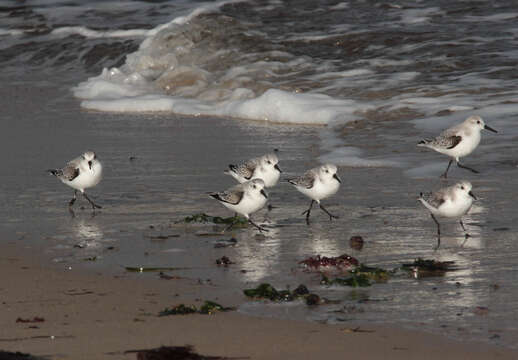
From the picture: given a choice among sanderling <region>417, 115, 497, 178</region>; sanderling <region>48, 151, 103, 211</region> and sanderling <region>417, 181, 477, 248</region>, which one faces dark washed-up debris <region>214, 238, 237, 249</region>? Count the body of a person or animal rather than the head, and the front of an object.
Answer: sanderling <region>48, 151, 103, 211</region>

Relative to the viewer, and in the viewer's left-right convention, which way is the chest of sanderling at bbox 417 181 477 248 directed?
facing to the right of the viewer

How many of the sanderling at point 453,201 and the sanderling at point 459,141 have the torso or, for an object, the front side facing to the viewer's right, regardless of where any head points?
2

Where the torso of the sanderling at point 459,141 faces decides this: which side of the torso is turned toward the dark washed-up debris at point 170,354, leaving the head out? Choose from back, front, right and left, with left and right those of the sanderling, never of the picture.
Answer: right

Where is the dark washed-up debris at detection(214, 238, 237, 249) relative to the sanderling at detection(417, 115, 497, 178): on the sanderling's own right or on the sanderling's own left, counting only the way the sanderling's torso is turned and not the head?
on the sanderling's own right

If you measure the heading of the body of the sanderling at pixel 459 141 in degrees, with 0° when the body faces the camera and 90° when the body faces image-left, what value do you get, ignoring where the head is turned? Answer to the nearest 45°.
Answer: approximately 270°

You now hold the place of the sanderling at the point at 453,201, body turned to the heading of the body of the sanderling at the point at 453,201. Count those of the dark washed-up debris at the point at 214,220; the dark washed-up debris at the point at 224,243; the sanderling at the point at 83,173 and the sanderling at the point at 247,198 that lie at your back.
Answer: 4

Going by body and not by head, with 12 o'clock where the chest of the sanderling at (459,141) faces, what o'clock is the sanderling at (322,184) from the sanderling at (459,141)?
the sanderling at (322,184) is roughly at 4 o'clock from the sanderling at (459,141).

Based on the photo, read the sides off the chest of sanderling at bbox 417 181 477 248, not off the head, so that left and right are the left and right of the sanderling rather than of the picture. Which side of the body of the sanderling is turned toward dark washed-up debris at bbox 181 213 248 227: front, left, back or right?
back

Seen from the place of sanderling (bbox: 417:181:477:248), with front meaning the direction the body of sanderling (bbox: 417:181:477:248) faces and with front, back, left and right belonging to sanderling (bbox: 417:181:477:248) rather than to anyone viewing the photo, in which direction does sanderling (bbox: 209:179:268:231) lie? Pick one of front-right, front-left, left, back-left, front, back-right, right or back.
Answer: back

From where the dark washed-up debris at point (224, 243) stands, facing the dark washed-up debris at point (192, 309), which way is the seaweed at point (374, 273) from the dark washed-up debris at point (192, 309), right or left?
left

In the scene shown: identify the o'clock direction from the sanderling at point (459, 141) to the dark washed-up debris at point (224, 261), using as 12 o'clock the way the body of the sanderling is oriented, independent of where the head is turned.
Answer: The dark washed-up debris is roughly at 4 o'clock from the sanderling.
